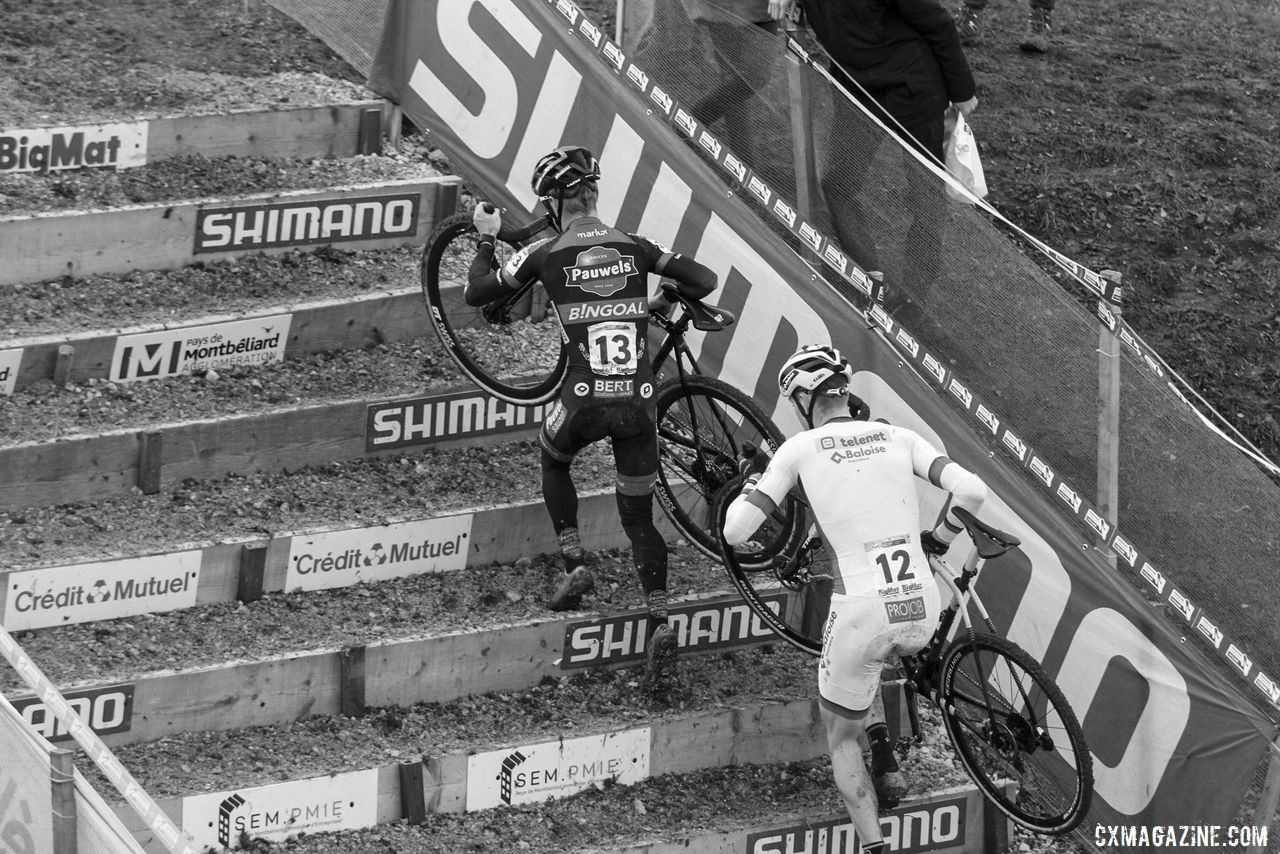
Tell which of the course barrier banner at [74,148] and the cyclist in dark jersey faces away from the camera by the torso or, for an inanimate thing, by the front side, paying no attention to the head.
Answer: the cyclist in dark jersey

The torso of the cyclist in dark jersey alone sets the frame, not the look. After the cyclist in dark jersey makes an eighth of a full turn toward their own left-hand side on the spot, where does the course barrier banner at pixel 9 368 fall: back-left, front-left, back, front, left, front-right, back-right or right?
front-left

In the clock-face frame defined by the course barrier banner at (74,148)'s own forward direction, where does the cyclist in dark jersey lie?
The cyclist in dark jersey is roughly at 11 o'clock from the course barrier banner.

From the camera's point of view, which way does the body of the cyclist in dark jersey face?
away from the camera

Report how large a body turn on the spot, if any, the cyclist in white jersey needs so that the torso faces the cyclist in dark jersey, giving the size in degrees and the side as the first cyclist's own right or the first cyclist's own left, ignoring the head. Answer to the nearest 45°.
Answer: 0° — they already face them

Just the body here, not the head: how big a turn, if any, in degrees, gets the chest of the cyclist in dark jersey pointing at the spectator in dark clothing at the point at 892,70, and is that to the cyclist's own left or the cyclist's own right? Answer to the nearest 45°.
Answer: approximately 45° to the cyclist's own right

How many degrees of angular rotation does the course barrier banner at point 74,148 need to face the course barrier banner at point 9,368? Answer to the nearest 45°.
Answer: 0° — it already faces it

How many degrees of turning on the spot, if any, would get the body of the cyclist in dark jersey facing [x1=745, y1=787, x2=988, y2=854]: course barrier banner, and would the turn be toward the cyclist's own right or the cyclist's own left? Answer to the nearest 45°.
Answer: approximately 135° to the cyclist's own right

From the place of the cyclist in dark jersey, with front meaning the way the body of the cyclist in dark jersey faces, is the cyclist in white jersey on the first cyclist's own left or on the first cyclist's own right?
on the first cyclist's own right

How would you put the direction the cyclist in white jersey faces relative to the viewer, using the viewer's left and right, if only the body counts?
facing away from the viewer and to the left of the viewer

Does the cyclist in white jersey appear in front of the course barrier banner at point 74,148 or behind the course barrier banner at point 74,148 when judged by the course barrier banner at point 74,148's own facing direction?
in front

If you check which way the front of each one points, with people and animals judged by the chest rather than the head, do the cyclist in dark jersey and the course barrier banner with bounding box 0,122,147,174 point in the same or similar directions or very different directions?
very different directions

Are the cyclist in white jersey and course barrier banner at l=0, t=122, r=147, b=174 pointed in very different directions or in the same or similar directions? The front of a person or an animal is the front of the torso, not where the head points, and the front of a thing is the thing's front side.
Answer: very different directions

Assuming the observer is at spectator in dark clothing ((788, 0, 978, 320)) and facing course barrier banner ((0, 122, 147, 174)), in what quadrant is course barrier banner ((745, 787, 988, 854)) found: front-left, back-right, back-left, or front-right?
back-left
